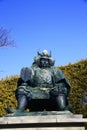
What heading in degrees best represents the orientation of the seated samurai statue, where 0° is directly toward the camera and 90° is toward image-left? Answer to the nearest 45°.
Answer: approximately 0°
